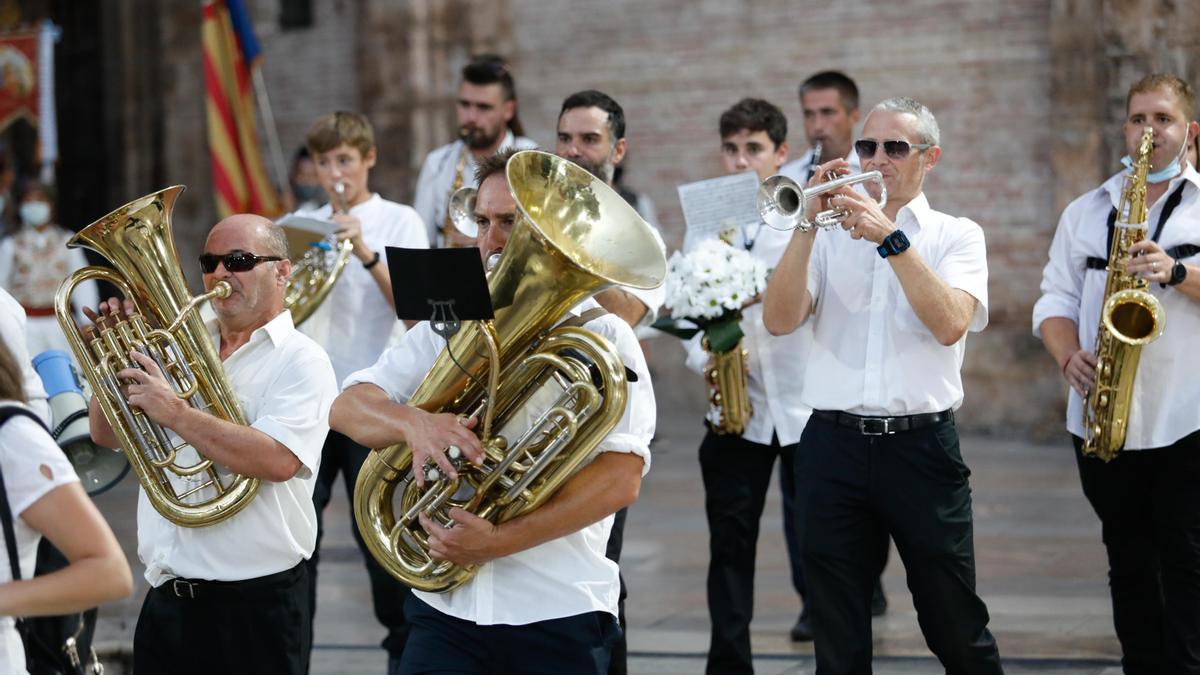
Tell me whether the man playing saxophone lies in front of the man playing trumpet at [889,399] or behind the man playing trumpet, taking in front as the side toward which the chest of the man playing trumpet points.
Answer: behind

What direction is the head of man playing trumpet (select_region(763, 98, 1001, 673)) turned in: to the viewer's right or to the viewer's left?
to the viewer's left

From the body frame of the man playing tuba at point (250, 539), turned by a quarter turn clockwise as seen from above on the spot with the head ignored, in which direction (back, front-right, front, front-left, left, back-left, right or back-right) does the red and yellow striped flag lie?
front-right

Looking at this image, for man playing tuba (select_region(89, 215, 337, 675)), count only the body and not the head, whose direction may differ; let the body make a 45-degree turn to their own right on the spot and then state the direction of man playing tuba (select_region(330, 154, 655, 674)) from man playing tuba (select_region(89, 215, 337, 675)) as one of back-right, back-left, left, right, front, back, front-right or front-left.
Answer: back-left

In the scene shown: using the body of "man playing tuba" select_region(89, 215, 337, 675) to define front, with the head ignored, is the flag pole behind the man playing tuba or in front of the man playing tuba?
behind

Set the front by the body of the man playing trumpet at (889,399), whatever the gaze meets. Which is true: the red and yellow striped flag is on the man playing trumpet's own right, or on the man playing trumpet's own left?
on the man playing trumpet's own right

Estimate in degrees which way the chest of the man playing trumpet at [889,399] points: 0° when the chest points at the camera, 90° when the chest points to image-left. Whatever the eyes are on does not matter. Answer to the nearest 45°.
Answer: approximately 45°

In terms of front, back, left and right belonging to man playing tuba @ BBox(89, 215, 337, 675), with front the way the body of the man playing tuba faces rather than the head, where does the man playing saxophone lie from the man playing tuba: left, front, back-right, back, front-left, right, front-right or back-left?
back-left

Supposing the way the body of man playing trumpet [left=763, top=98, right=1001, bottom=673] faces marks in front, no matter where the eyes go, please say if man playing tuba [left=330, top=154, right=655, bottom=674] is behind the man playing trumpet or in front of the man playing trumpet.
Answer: in front

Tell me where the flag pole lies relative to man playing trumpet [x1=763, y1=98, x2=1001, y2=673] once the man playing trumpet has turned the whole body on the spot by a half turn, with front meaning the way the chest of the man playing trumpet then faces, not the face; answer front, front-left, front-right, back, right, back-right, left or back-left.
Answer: left

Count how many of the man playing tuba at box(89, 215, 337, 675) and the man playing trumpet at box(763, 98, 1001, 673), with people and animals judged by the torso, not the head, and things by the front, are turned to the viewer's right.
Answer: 0

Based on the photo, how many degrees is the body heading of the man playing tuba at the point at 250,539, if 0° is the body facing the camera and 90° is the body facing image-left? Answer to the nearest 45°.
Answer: approximately 45°
